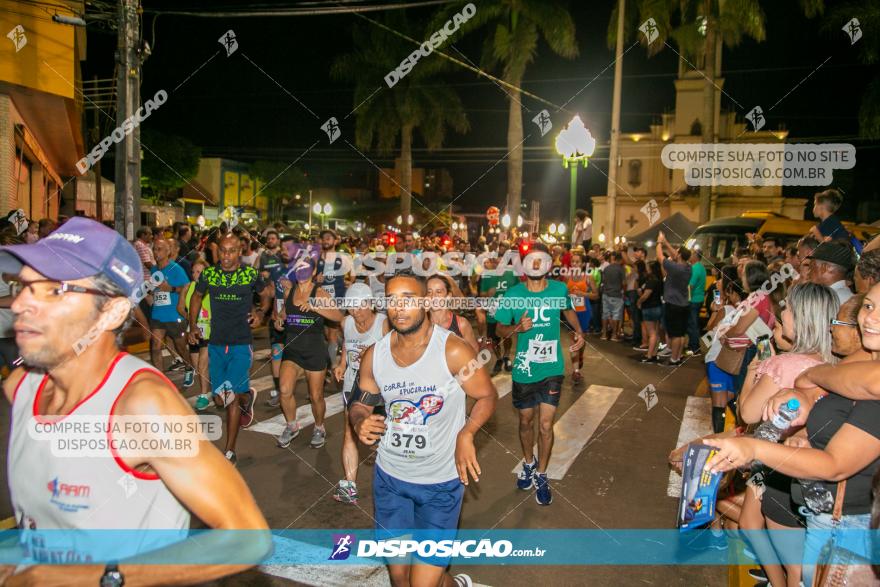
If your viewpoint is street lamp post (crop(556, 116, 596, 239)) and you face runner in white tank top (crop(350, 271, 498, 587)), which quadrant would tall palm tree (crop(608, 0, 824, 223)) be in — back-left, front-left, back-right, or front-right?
back-left

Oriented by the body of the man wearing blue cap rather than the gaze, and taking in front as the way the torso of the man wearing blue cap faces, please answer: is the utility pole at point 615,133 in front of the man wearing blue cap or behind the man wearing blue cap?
behind

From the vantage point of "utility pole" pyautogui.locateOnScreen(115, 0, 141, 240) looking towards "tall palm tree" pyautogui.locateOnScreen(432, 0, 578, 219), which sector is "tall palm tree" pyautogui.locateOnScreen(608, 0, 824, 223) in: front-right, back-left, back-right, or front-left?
front-right

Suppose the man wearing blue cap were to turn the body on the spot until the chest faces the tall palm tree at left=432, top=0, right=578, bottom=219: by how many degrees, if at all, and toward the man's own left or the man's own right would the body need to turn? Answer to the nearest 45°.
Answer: approximately 180°

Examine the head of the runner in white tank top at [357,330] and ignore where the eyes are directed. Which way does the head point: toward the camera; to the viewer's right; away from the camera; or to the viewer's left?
toward the camera

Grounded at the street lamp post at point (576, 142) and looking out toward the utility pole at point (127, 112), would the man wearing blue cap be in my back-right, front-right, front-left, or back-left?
front-left

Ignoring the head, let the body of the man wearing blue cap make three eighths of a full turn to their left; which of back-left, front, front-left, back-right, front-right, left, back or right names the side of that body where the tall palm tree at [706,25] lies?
front-left

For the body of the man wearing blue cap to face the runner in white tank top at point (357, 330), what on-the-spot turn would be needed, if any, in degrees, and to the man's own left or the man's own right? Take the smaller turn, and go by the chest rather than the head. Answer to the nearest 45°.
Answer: approximately 180°

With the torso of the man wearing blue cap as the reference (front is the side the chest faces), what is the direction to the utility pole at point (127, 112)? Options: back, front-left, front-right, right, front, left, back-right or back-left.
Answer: back-right

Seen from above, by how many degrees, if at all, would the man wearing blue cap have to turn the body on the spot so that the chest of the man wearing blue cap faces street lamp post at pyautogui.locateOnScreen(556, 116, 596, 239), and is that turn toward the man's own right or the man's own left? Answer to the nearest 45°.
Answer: approximately 180°

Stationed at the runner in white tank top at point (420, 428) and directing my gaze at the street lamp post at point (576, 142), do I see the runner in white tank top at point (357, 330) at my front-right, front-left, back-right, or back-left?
front-left

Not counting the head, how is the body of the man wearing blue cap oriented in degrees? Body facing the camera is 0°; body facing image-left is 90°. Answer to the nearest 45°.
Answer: approximately 45°

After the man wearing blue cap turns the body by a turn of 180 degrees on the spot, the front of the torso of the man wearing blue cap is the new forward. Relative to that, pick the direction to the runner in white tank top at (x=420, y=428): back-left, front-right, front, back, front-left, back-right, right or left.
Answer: front
